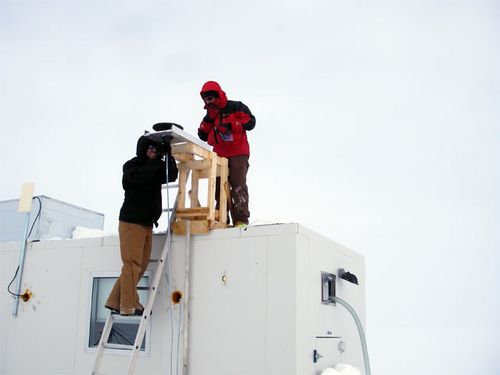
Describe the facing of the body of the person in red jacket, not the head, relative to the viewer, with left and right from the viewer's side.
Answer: facing the viewer and to the left of the viewer

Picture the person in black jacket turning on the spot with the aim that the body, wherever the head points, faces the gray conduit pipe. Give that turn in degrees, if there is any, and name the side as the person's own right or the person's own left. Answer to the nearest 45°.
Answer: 0° — they already face it

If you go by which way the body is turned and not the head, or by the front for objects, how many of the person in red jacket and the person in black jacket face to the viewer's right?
1

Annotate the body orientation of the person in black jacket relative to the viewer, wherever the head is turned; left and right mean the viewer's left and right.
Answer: facing to the right of the viewer

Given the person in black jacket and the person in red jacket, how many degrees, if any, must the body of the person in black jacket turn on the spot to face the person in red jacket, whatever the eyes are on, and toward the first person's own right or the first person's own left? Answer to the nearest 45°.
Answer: approximately 45° to the first person's own left
